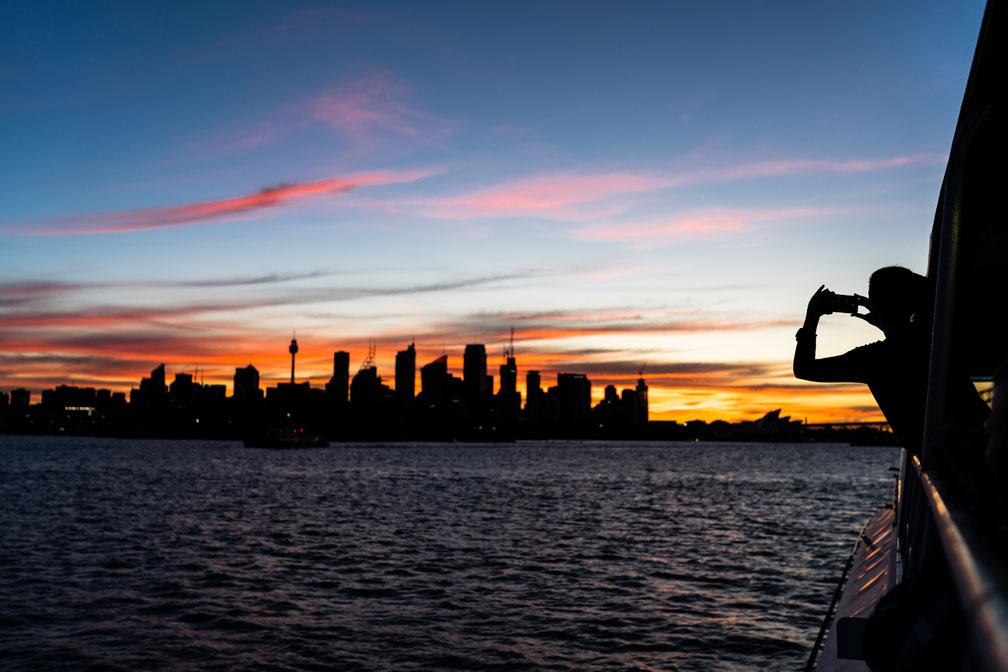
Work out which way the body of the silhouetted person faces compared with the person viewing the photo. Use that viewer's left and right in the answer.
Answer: facing to the left of the viewer
